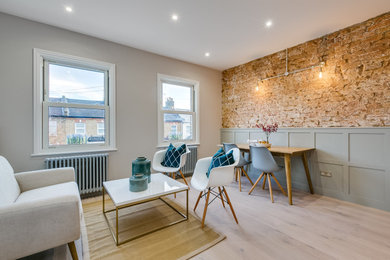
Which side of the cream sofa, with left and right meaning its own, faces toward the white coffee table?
front

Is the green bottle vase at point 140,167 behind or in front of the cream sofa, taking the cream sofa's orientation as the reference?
in front

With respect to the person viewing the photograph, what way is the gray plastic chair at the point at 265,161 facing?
facing away from the viewer and to the right of the viewer

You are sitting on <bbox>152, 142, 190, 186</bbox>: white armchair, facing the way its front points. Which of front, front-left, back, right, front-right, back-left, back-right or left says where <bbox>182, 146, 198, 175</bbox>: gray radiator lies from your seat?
back

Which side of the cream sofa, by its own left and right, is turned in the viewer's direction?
right

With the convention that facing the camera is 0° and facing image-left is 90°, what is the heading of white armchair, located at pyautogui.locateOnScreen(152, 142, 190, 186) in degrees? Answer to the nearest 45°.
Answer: approximately 45°

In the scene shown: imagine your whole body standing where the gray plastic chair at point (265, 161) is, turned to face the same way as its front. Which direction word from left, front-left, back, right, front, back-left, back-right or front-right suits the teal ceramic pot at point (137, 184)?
back

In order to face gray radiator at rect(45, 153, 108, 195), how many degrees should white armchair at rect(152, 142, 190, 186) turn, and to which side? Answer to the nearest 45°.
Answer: approximately 45° to its right

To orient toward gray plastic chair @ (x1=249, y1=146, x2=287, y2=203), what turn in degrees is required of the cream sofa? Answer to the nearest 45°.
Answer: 0° — it already faces it

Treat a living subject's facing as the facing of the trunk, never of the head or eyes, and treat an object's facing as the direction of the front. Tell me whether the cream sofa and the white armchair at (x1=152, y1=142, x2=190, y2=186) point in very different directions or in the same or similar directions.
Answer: very different directions

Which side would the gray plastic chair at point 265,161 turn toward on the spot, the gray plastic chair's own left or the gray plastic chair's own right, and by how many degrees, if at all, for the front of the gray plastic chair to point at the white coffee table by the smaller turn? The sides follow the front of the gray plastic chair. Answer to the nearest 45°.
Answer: approximately 180°
